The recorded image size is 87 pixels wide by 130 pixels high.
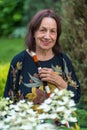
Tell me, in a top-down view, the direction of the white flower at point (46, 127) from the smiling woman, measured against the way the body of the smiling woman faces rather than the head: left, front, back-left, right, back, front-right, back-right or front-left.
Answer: front

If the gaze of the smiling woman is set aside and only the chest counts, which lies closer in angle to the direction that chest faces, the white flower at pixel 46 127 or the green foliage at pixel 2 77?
the white flower

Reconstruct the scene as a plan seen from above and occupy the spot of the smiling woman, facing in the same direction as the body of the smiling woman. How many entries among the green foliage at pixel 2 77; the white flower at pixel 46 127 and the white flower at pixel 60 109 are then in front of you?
2

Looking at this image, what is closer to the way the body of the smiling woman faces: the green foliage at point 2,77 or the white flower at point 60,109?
the white flower

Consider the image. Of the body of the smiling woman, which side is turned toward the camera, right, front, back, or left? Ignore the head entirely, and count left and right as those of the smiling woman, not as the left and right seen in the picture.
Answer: front

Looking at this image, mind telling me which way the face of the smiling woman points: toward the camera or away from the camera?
toward the camera

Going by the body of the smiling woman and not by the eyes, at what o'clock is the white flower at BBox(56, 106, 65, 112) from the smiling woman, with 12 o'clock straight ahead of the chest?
The white flower is roughly at 12 o'clock from the smiling woman.
